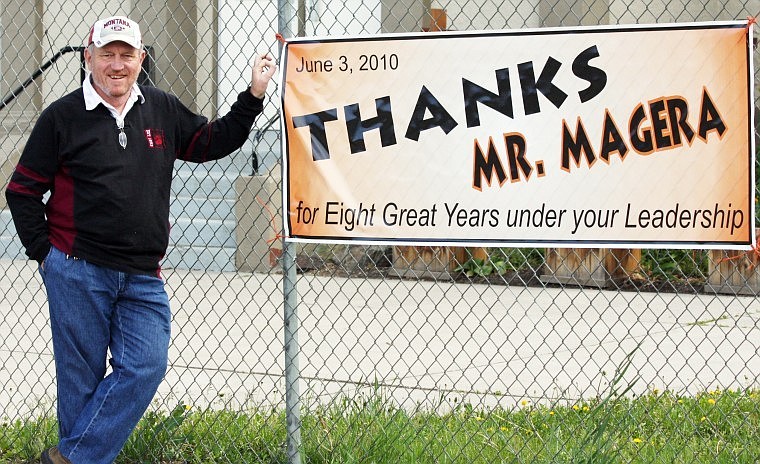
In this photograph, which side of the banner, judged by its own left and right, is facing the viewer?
front

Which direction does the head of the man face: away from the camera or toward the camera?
toward the camera

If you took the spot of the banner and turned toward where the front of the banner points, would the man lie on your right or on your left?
on your right
